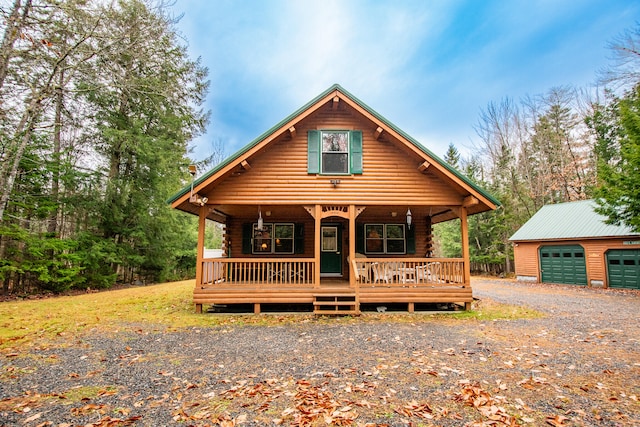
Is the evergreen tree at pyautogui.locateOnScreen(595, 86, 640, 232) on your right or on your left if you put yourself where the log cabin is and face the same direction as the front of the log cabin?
on your left

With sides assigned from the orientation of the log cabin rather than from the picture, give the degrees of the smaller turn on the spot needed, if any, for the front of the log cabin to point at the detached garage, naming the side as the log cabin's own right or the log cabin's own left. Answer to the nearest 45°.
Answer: approximately 135° to the log cabin's own left

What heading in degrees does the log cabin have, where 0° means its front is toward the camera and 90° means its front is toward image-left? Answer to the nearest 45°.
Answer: approximately 0°
